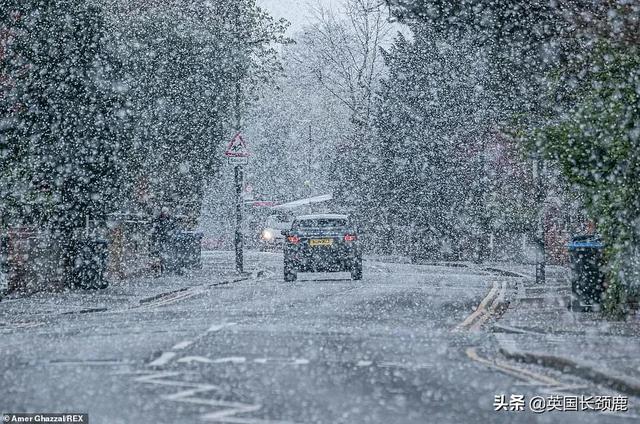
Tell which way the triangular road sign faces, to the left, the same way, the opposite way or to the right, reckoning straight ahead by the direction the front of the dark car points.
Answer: the opposite way

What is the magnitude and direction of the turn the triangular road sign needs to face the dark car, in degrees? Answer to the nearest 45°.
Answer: approximately 45° to its left

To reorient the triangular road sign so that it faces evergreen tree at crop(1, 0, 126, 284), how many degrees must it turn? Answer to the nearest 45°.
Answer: approximately 45° to its right

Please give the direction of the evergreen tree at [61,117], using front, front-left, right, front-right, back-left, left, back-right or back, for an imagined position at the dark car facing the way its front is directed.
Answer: back-left

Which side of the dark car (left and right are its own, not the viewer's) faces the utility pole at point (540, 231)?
right

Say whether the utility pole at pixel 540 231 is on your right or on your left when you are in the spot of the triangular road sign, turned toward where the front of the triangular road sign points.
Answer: on your left

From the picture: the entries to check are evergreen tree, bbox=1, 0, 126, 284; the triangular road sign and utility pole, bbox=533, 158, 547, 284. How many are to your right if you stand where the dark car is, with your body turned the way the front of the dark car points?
1

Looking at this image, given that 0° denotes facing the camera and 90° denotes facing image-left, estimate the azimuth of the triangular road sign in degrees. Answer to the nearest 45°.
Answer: approximately 0°

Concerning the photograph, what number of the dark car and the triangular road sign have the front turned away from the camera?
1

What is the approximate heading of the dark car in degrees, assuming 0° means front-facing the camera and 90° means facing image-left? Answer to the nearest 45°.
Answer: approximately 180°
